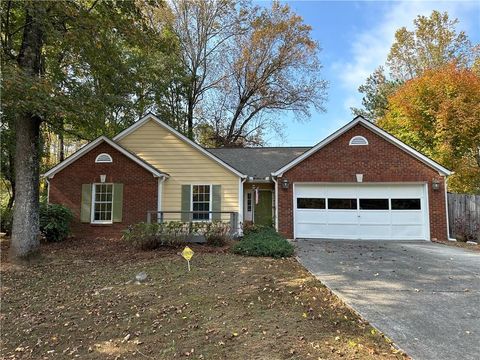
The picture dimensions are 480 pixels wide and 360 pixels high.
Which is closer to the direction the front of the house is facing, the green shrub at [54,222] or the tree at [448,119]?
the green shrub

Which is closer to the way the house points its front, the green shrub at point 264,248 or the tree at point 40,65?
the green shrub

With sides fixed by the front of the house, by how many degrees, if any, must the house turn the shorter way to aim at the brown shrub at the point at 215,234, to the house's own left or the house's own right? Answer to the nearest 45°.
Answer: approximately 45° to the house's own right

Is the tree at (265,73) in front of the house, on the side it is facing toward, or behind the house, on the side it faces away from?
behind

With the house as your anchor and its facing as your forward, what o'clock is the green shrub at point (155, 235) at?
The green shrub is roughly at 2 o'clock from the house.

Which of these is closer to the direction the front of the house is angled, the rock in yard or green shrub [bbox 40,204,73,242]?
the rock in yard

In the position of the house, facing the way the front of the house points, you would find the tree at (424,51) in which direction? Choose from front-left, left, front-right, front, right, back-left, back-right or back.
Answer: back-left

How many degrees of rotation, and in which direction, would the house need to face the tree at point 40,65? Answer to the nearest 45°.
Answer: approximately 45° to its right

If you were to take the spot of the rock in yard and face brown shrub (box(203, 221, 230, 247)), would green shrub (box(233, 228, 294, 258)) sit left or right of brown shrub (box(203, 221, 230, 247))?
right

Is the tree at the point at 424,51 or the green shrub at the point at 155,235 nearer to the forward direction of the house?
the green shrub

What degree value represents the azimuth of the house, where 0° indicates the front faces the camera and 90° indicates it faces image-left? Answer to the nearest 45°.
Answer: approximately 0°
